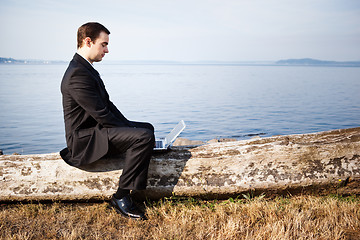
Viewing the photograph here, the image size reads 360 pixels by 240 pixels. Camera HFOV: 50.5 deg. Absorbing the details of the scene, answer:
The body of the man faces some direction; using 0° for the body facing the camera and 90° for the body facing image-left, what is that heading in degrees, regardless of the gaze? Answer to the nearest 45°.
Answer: approximately 270°

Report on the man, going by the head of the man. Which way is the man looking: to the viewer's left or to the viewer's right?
to the viewer's right
